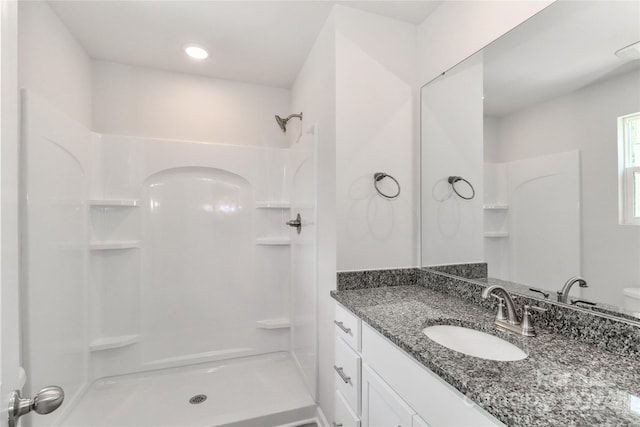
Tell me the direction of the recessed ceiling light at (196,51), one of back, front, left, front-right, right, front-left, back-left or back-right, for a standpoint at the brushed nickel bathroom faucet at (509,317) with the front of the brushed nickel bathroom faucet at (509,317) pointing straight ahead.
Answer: front-right

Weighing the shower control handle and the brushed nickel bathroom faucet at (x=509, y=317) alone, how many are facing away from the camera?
0

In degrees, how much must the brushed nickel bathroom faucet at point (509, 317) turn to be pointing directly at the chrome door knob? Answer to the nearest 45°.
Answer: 0° — it already faces it

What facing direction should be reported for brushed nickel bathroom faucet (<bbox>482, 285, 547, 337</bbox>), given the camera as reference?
facing the viewer and to the left of the viewer

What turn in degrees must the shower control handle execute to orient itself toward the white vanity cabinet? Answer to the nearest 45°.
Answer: approximately 90° to its left
